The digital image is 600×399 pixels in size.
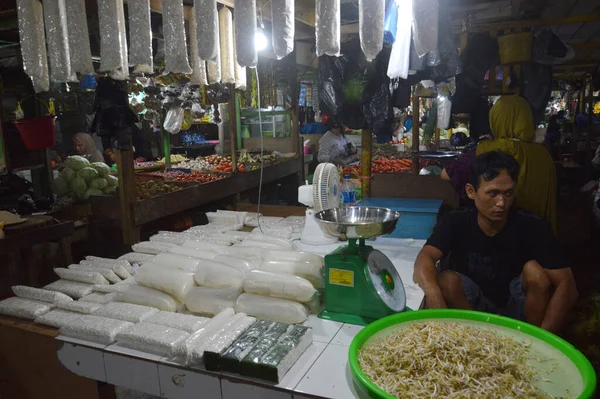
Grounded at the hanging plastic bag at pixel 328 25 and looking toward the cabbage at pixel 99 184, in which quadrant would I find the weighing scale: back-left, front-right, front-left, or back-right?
back-left

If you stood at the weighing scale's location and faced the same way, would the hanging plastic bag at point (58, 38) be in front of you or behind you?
behind

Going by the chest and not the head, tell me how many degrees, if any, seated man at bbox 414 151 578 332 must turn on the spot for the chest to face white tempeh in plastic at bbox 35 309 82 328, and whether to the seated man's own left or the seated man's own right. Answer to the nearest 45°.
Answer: approximately 45° to the seated man's own right

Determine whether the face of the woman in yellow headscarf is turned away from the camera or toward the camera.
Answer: away from the camera

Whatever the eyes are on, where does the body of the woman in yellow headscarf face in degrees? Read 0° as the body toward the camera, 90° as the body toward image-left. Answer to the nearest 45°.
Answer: approximately 180°

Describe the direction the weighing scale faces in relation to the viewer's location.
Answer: facing the viewer and to the right of the viewer

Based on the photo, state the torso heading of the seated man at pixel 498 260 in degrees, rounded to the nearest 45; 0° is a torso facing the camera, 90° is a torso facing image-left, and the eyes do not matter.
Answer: approximately 0°

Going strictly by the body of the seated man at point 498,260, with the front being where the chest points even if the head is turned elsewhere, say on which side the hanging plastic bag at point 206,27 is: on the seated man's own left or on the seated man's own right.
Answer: on the seated man's own right

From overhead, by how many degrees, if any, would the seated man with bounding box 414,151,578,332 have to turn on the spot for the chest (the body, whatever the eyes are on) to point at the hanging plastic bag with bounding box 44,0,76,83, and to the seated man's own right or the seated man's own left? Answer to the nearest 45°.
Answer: approximately 90° to the seated man's own right

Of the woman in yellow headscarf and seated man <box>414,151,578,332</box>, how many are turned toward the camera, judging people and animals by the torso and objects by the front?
1

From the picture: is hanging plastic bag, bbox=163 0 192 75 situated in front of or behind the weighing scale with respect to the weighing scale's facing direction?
behind

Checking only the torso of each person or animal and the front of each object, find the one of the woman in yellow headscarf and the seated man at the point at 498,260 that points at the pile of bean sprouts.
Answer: the seated man

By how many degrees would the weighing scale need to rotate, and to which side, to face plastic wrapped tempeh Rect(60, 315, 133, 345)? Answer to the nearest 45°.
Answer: approximately 135° to its right

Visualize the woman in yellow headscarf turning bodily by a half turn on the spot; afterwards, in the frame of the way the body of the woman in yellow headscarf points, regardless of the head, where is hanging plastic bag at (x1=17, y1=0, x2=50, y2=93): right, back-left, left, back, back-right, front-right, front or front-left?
front-right
